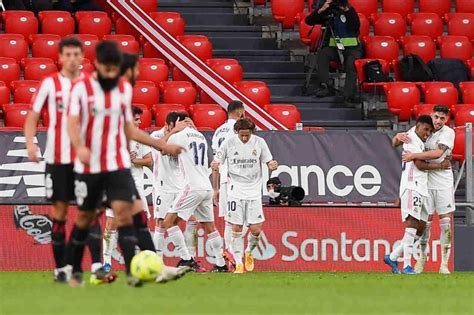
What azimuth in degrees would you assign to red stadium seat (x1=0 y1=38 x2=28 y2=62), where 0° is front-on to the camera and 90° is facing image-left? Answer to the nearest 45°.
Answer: approximately 0°

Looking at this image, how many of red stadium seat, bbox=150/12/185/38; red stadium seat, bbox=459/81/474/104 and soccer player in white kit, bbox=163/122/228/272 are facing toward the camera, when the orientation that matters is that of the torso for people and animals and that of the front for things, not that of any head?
2

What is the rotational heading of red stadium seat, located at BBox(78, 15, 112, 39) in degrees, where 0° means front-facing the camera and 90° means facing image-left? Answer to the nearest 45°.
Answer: approximately 0°

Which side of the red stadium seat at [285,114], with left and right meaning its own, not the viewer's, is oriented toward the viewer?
front

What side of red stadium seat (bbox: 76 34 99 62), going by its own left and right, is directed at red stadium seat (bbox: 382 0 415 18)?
left

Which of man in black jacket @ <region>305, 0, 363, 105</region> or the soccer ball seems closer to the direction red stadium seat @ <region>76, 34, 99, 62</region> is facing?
the soccer ball

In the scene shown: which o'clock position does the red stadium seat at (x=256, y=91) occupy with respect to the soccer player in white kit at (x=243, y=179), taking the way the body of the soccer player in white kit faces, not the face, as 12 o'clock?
The red stadium seat is roughly at 6 o'clock from the soccer player in white kit.
